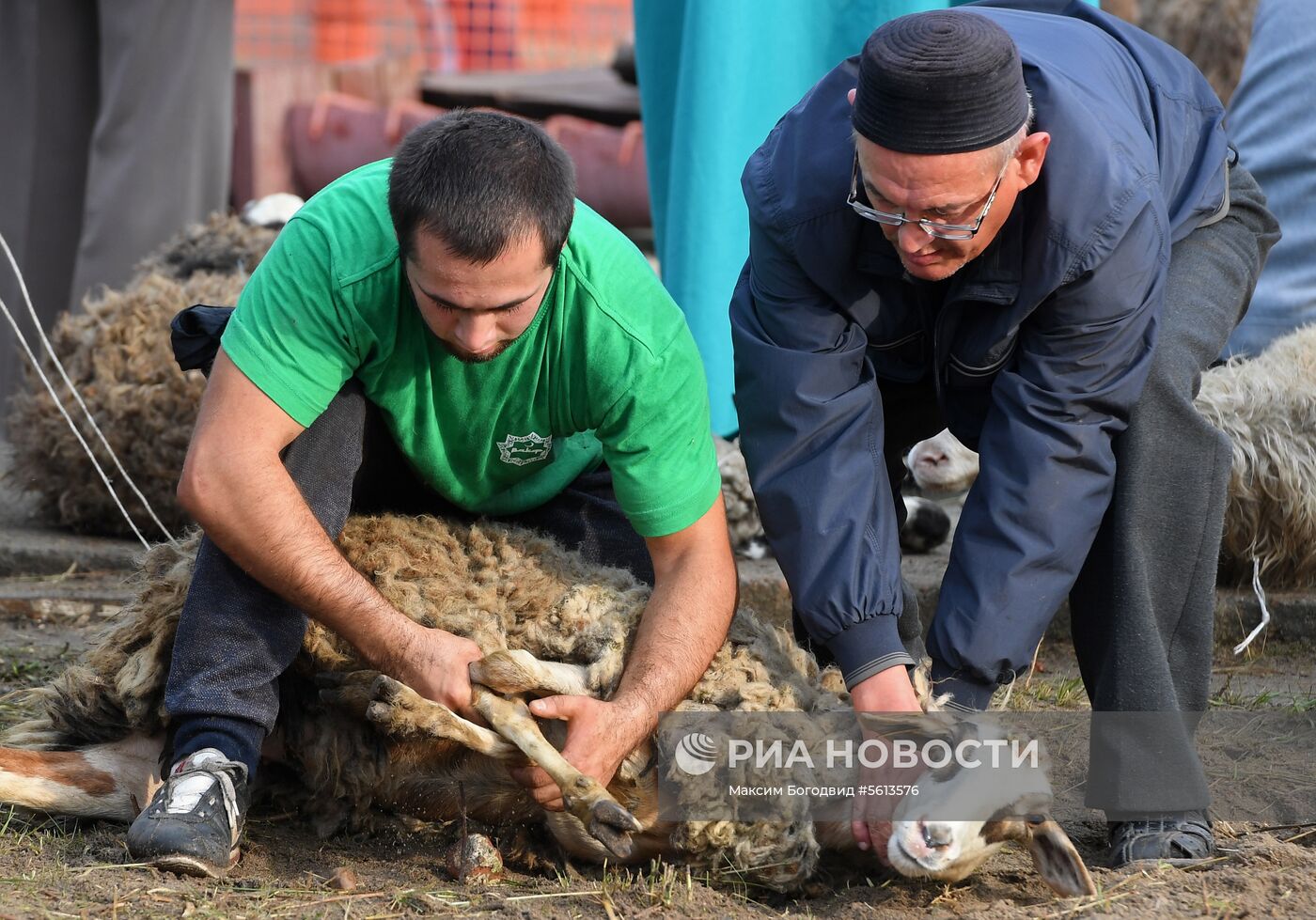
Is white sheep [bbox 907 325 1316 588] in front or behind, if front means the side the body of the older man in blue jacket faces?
behind

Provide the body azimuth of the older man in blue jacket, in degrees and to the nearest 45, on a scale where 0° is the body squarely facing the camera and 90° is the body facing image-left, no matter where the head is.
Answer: approximately 45°

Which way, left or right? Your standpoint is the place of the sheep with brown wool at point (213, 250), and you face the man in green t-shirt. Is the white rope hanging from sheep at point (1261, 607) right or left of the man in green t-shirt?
left

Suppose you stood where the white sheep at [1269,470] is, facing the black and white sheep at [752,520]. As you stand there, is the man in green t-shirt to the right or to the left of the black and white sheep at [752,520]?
left

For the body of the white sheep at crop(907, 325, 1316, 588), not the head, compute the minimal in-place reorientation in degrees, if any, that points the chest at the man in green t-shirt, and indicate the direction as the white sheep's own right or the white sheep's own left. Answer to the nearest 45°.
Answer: approximately 45° to the white sheep's own left

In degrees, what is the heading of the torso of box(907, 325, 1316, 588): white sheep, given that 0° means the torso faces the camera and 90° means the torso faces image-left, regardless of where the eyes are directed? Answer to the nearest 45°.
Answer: approximately 90°

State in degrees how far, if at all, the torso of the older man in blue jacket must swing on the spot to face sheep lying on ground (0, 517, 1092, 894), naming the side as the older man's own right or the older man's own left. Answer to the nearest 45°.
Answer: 0° — they already face it

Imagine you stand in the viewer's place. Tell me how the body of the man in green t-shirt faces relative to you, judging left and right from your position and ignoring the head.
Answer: facing the viewer

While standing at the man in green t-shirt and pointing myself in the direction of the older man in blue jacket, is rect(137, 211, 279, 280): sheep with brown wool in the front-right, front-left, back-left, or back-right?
back-left

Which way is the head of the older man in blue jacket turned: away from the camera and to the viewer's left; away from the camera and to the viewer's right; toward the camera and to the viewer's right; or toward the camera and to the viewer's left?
toward the camera and to the viewer's left
